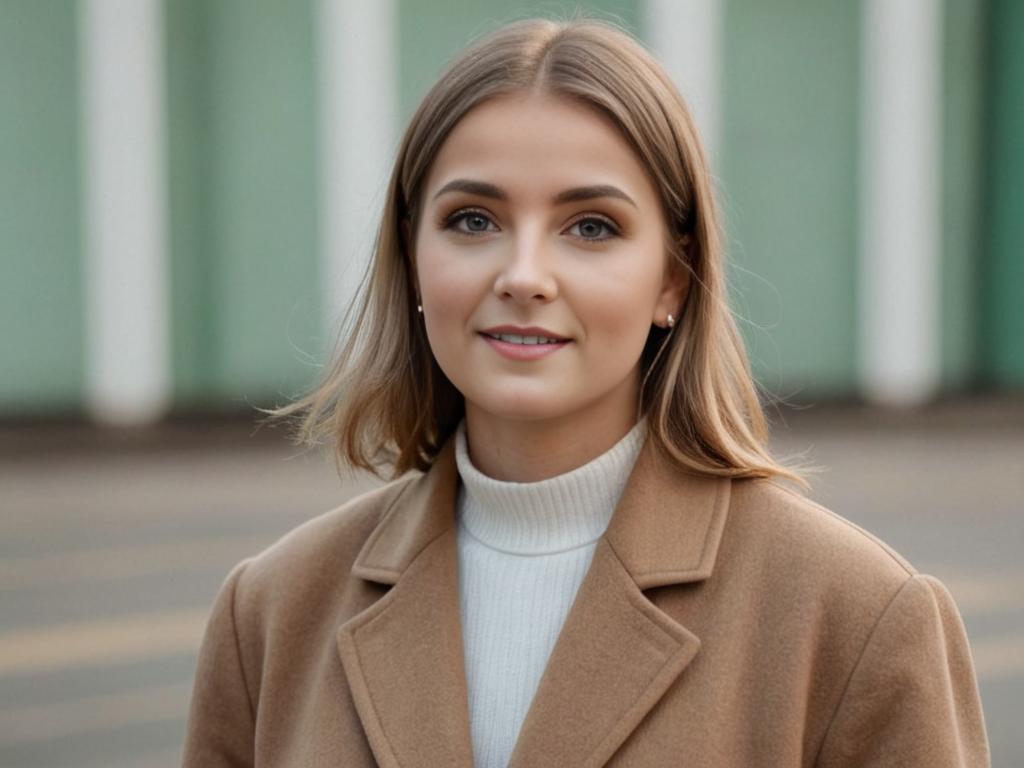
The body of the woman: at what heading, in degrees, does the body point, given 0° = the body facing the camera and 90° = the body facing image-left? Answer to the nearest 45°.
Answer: approximately 0°
